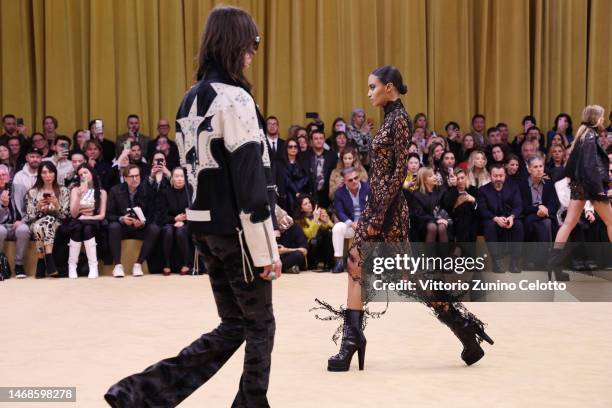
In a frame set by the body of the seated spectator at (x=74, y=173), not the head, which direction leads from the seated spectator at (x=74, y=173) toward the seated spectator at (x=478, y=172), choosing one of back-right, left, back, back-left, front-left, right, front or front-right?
left

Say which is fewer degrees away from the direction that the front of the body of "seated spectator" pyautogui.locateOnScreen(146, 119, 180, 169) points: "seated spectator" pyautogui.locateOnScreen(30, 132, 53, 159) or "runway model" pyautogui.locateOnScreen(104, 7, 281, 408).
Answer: the runway model

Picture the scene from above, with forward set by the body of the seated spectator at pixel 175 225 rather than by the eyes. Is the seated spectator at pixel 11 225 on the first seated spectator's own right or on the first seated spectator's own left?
on the first seated spectator's own right

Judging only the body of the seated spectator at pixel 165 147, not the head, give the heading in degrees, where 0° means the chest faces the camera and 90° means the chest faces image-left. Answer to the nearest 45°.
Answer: approximately 0°

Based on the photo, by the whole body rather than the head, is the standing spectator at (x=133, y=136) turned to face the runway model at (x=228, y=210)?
yes
